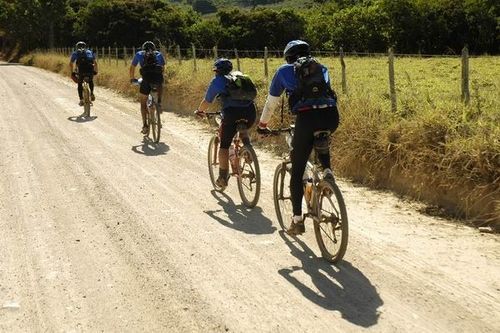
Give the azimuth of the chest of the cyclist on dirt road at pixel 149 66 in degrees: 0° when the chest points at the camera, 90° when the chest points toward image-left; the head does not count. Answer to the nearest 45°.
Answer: approximately 180°

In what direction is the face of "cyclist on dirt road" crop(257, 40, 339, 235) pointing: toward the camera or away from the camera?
away from the camera

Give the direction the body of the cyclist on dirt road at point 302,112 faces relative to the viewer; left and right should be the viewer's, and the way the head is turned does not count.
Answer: facing away from the viewer and to the left of the viewer

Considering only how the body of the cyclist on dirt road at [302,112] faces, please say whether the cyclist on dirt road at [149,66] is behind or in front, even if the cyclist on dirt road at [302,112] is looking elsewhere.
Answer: in front

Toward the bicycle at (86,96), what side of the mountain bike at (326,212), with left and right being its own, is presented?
front

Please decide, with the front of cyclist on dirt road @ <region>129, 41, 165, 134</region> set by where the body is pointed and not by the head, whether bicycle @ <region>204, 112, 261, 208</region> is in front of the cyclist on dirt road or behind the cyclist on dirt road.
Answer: behind

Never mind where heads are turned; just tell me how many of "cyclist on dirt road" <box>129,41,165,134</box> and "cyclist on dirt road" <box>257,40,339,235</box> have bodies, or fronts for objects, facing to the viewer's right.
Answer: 0

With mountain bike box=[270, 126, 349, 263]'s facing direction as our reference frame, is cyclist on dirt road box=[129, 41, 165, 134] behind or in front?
in front

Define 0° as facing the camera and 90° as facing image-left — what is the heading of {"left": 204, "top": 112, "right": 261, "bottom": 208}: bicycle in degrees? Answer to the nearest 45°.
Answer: approximately 135°

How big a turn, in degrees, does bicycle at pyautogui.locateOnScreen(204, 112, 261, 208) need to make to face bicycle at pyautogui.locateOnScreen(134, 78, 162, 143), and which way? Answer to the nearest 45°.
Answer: approximately 45° to its right

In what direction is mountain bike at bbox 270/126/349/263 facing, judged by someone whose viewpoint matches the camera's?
facing away from the viewer and to the left of the viewer
